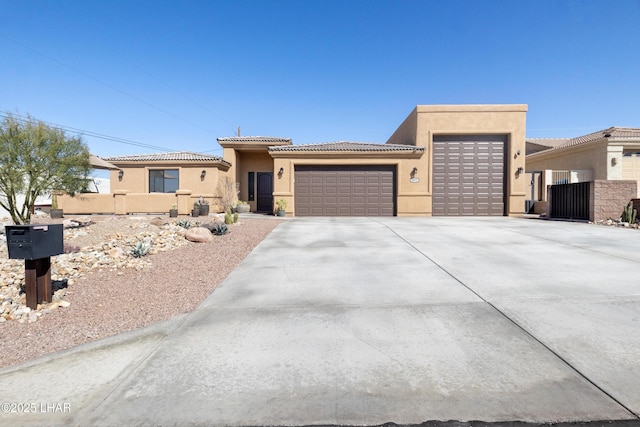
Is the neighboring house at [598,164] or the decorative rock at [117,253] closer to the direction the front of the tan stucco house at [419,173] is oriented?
the decorative rock

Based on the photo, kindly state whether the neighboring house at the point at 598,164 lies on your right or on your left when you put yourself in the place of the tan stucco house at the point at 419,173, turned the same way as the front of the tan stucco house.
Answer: on your left

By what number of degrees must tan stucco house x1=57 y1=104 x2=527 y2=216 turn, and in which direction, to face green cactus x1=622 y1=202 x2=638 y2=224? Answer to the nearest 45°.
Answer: approximately 45° to its left

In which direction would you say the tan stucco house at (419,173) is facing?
toward the camera

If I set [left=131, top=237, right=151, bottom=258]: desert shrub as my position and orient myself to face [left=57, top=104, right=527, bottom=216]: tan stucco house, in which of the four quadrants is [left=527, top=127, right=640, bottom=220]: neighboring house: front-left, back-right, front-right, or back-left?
front-right

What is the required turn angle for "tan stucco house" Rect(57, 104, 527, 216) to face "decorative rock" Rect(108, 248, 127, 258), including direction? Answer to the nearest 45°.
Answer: approximately 45° to its right

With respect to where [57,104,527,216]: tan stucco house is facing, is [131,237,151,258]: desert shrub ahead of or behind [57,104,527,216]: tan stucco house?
ahead

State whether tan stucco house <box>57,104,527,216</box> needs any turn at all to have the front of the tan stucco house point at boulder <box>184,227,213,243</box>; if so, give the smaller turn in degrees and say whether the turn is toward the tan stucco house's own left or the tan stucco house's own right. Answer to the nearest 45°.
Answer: approximately 45° to the tan stucco house's own right

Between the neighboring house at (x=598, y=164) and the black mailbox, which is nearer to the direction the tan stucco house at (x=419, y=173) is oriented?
the black mailbox

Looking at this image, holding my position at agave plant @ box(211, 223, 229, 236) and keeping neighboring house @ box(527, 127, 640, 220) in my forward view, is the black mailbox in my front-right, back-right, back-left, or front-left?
back-right
